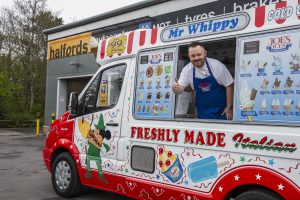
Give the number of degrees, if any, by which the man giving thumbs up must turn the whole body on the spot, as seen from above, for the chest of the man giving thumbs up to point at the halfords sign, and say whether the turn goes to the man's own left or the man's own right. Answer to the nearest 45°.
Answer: approximately 135° to the man's own right

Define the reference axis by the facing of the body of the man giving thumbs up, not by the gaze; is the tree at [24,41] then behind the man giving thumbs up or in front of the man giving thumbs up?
behind

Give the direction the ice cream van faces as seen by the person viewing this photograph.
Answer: facing away from the viewer and to the left of the viewer

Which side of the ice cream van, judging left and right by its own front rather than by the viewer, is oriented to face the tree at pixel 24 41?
front

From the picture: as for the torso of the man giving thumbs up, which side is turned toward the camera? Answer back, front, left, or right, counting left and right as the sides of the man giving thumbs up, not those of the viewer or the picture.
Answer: front

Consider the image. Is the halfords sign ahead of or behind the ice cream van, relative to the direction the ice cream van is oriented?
ahead
